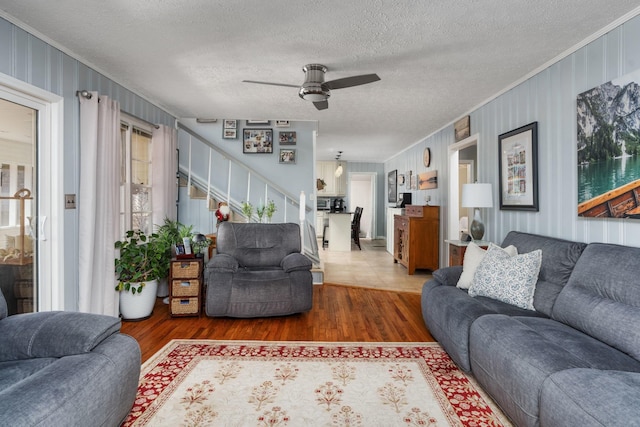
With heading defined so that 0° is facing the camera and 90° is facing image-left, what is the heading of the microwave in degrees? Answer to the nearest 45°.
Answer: approximately 0°

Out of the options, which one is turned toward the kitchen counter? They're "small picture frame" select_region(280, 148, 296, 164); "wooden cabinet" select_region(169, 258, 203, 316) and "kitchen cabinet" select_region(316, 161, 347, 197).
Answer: the kitchen cabinet

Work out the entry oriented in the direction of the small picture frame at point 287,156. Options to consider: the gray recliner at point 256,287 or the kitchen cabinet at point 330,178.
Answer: the kitchen cabinet

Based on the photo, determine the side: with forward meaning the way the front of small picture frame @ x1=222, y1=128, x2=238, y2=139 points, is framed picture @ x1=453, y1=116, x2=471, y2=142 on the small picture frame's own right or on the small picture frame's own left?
on the small picture frame's own left

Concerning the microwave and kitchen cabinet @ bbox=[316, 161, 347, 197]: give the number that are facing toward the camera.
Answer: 2

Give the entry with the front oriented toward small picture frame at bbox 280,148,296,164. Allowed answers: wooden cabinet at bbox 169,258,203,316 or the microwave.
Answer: the microwave

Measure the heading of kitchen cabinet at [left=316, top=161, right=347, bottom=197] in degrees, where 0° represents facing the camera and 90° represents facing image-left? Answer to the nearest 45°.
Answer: approximately 0°

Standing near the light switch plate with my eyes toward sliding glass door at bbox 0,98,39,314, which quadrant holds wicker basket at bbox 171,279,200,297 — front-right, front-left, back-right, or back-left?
back-left

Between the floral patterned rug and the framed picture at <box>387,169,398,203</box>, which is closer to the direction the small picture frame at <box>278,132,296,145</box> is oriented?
the floral patterned rug
